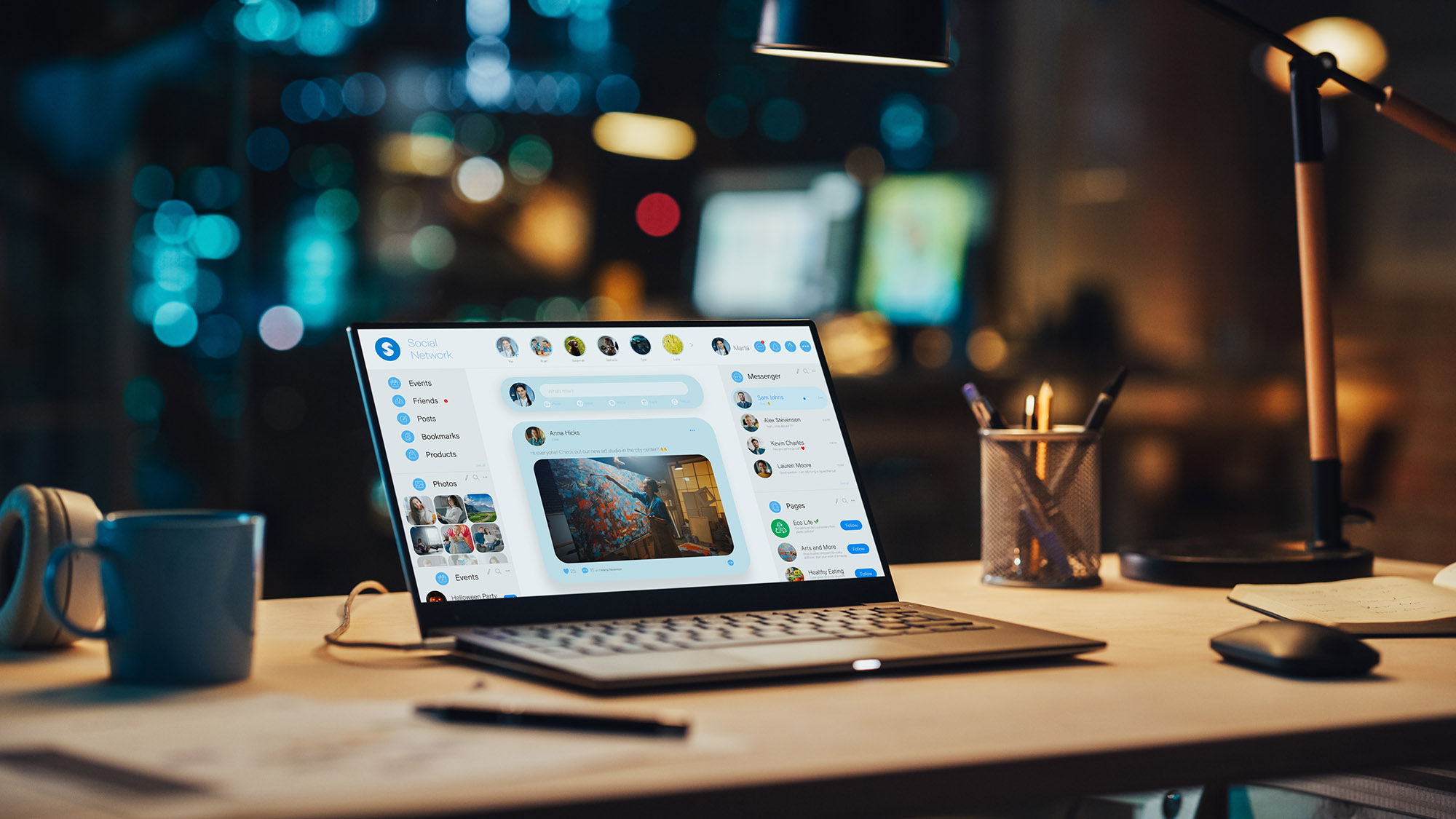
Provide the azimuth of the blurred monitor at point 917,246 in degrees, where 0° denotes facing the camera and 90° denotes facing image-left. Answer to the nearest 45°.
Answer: approximately 0°

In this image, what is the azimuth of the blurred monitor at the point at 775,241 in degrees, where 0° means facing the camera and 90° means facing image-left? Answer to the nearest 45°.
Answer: approximately 0°

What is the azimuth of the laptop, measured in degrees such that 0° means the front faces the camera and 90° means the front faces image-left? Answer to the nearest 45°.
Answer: approximately 315°

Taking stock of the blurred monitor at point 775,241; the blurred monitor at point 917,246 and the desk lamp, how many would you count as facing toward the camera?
2

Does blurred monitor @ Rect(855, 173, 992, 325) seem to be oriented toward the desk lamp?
yes

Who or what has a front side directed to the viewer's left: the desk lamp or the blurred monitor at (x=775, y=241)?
the desk lamp

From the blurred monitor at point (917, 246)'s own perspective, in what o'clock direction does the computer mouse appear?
The computer mouse is roughly at 12 o'clock from the blurred monitor.

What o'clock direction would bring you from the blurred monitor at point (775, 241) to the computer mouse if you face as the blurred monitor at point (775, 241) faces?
The computer mouse is roughly at 12 o'clock from the blurred monitor.

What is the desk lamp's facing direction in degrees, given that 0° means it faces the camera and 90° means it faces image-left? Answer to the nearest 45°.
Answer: approximately 90°
